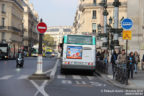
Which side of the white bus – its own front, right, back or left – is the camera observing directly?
back
